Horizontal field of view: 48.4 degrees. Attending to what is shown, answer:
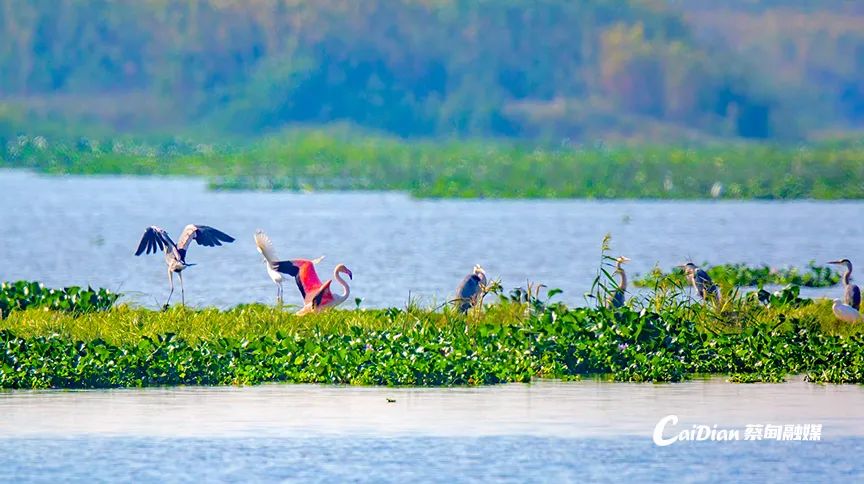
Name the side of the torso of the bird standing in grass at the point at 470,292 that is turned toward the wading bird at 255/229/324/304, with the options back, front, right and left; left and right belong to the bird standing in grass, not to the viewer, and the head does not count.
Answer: back

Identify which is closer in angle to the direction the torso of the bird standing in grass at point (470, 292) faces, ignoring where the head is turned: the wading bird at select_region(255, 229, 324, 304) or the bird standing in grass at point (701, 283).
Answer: the bird standing in grass

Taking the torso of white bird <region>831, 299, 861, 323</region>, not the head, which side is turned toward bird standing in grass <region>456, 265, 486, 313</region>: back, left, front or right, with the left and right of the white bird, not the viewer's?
front

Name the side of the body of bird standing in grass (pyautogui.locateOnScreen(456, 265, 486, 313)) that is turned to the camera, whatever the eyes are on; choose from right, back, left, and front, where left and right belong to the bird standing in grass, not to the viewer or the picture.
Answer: right

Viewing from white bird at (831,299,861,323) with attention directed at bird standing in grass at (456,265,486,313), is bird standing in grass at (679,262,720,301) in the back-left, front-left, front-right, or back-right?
front-right

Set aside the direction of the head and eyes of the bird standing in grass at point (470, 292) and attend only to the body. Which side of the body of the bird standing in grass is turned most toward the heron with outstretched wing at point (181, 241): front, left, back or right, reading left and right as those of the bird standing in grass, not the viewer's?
back

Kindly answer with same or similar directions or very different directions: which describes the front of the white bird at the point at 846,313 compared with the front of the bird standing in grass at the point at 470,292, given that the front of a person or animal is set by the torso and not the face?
very different directions

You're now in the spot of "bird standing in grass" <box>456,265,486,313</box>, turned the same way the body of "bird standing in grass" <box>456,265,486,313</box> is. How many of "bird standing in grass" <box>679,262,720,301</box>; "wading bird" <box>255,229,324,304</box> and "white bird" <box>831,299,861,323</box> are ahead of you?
2

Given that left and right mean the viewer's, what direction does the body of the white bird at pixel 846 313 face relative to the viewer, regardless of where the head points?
facing to the left of the viewer

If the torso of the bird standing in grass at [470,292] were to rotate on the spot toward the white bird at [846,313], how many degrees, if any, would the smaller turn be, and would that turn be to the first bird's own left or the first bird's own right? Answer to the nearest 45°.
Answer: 0° — it already faces it

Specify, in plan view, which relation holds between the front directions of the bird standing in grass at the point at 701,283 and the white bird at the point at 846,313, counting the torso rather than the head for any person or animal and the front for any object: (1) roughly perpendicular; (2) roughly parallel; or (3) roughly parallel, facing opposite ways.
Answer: roughly parallel

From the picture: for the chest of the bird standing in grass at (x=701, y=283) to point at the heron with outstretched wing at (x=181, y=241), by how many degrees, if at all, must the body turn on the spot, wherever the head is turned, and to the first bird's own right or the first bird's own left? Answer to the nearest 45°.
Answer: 0° — it already faces it

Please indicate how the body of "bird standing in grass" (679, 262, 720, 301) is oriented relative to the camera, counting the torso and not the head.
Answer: to the viewer's left
